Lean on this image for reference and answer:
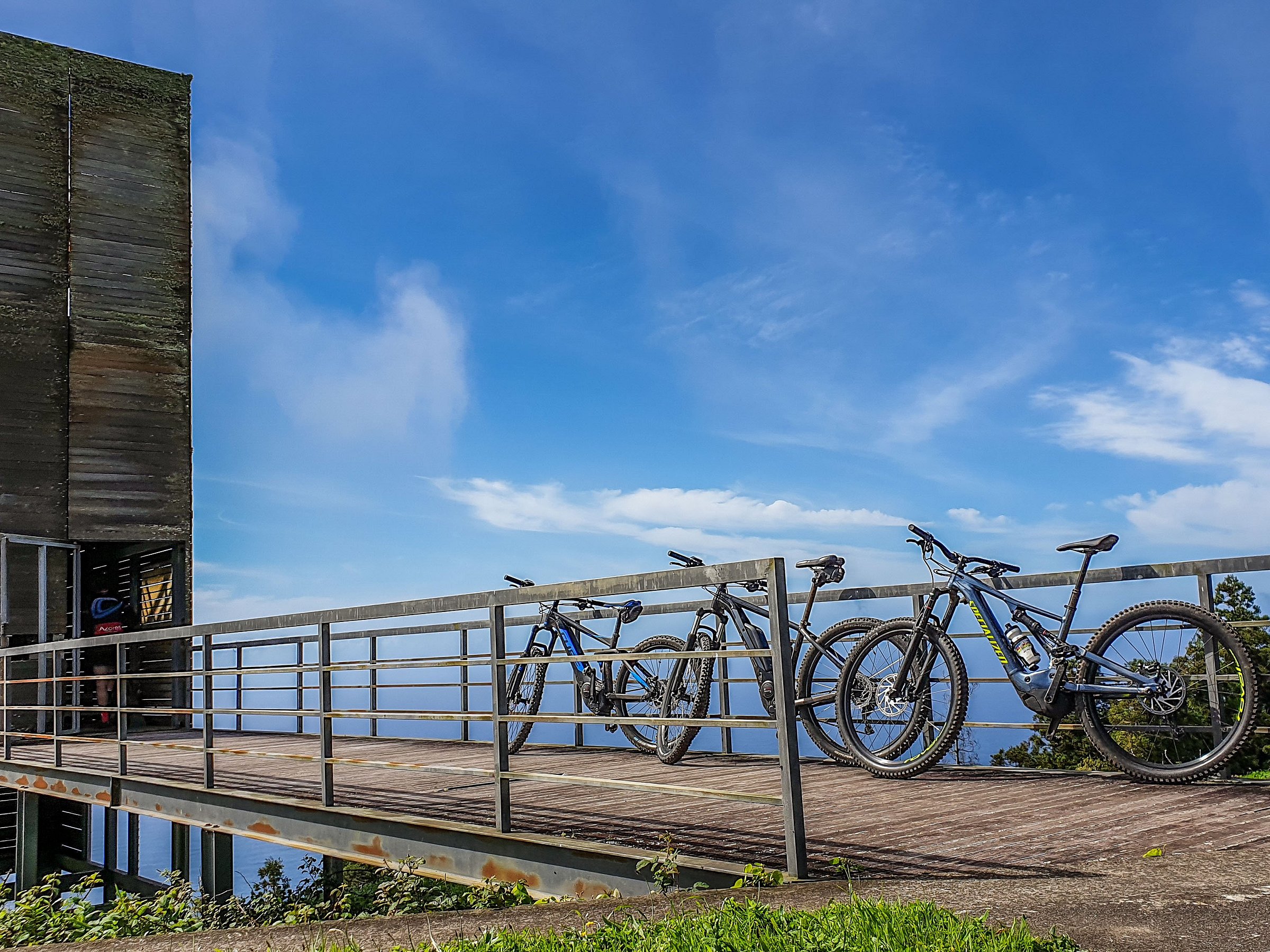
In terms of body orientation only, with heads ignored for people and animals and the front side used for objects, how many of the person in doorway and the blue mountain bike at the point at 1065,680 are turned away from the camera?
1

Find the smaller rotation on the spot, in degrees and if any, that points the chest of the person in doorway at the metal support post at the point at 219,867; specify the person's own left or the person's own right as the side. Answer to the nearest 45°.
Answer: approximately 180°

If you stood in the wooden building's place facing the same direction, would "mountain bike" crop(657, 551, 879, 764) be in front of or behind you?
in front

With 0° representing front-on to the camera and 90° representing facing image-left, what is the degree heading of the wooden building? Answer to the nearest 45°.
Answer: approximately 315°

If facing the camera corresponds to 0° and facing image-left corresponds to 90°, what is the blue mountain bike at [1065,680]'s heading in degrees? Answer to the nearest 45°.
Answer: approximately 90°

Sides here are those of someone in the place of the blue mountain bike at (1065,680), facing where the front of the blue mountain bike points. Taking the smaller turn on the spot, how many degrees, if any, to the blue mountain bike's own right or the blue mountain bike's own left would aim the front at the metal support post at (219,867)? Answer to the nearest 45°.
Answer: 0° — it already faces it

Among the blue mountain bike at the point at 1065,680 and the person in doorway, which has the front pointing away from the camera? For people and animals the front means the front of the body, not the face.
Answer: the person in doorway

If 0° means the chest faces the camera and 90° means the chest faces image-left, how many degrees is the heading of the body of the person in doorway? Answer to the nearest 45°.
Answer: approximately 180°

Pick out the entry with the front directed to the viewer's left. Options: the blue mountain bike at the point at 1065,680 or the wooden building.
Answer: the blue mountain bike

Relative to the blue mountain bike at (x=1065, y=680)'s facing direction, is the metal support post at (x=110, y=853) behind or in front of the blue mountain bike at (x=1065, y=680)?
in front
